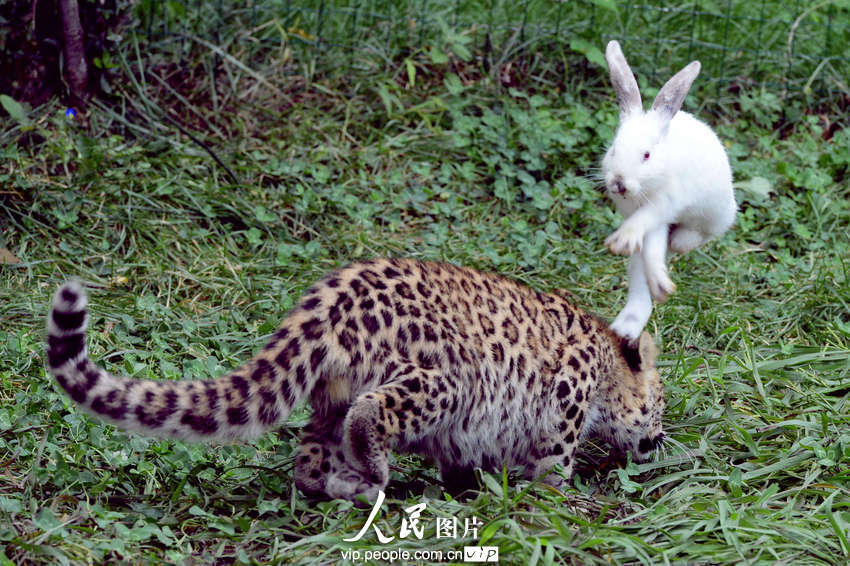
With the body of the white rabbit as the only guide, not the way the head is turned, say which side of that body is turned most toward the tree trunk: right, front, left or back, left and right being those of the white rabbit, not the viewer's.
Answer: right

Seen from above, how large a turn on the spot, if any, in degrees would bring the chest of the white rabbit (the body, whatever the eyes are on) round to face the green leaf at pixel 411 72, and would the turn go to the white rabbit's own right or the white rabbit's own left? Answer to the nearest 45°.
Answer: approximately 90° to the white rabbit's own right

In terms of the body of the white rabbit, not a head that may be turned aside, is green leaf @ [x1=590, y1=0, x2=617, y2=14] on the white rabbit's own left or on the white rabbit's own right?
on the white rabbit's own right

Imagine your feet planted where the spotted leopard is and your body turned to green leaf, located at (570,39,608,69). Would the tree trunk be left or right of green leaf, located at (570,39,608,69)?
left

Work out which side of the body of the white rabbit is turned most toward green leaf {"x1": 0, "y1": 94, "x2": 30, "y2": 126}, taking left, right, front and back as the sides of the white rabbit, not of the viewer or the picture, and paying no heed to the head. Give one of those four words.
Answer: right

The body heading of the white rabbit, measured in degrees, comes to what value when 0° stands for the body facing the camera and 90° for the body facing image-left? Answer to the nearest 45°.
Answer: approximately 45°

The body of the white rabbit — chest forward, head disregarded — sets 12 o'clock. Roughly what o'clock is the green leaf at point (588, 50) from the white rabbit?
The green leaf is roughly at 4 o'clock from the white rabbit.

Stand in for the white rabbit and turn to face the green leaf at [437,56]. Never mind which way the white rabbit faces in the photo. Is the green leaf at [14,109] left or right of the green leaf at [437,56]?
left

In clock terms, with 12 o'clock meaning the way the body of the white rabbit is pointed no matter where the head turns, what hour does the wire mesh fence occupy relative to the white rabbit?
The wire mesh fence is roughly at 4 o'clock from the white rabbit.

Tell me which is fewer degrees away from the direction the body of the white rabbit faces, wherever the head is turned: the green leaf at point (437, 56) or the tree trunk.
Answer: the tree trunk
